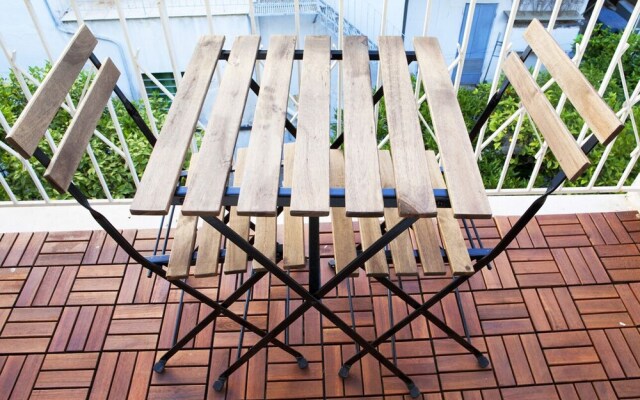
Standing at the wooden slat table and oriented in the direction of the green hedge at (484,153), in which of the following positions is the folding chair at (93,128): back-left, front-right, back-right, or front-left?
back-left

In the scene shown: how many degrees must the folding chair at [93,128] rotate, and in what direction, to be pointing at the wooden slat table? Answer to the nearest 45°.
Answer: approximately 45° to its right

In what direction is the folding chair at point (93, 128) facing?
to the viewer's right

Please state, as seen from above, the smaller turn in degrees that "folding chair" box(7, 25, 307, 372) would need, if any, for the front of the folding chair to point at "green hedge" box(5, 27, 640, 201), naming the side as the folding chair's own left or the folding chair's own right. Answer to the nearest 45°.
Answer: approximately 90° to the folding chair's own left

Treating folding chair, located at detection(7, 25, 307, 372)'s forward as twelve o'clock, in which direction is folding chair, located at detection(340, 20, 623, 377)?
folding chair, located at detection(340, 20, 623, 377) is roughly at 1 o'clock from folding chair, located at detection(7, 25, 307, 372).

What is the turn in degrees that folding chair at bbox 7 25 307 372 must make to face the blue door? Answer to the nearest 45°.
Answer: approximately 45° to its left
